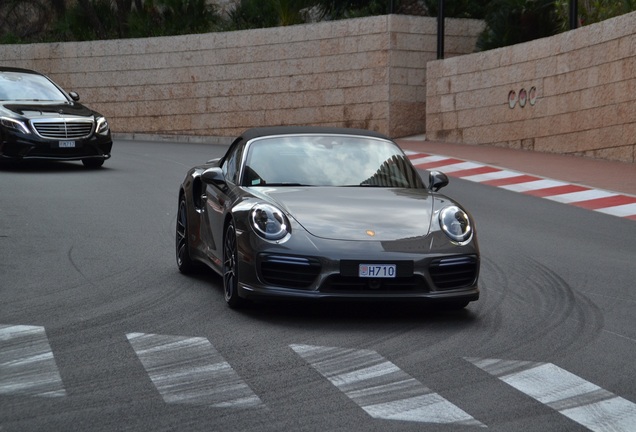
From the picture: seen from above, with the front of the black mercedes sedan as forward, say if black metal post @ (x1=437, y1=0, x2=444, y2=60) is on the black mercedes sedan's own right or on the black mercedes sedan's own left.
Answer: on the black mercedes sedan's own left

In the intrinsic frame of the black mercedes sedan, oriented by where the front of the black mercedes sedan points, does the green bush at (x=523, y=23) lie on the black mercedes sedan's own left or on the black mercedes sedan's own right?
on the black mercedes sedan's own left

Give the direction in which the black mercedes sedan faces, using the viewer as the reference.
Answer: facing the viewer and to the right of the viewer

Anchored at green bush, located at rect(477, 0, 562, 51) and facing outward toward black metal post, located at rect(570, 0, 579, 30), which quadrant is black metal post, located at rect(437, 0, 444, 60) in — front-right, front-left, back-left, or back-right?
back-right

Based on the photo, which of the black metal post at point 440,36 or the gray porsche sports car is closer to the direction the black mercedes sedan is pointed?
the gray porsche sports car

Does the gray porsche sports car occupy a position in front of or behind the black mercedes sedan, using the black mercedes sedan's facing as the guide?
in front
